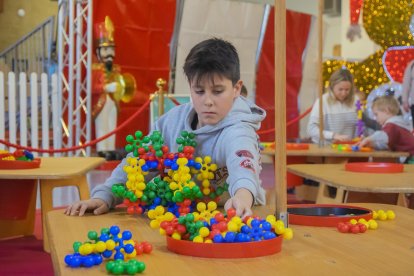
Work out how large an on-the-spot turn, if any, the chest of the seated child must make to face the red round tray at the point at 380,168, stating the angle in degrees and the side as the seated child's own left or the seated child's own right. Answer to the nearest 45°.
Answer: approximately 90° to the seated child's own left

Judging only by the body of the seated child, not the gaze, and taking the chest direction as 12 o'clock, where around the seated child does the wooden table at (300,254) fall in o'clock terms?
The wooden table is roughly at 9 o'clock from the seated child.

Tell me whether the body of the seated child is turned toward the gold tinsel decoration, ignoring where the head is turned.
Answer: no

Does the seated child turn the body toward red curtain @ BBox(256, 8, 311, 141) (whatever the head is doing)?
no

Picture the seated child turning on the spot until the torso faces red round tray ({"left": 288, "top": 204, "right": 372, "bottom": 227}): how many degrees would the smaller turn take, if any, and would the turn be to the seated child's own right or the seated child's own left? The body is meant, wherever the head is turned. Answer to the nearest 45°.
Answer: approximately 90° to the seated child's own left

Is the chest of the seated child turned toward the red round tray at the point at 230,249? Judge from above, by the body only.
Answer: no

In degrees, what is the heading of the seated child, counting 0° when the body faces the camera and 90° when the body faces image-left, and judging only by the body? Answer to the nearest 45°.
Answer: approximately 90°

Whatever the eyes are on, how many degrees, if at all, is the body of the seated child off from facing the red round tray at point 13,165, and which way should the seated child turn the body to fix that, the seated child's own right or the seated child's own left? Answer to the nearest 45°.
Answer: approximately 45° to the seated child's own left

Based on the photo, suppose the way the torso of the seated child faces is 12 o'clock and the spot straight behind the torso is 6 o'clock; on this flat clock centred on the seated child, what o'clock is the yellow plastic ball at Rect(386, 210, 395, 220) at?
The yellow plastic ball is roughly at 9 o'clock from the seated child.

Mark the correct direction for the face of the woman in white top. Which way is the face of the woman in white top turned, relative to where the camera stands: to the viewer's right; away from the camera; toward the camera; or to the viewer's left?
toward the camera

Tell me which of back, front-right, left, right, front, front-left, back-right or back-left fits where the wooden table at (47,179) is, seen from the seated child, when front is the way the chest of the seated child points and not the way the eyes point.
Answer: front-left
